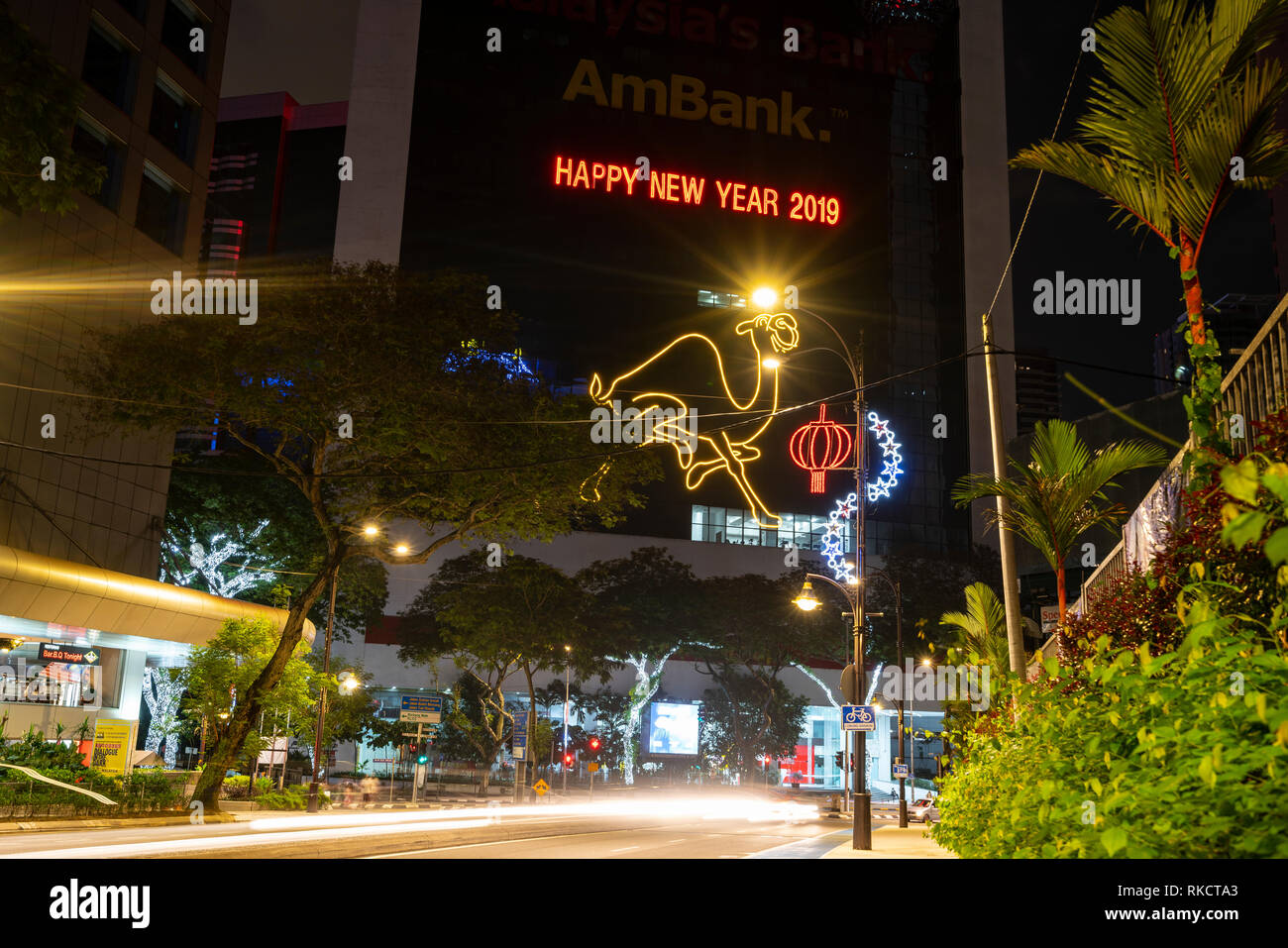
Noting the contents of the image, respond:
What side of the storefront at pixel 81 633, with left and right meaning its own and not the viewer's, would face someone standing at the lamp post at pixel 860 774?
front

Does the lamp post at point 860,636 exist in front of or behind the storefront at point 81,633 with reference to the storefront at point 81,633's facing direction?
in front

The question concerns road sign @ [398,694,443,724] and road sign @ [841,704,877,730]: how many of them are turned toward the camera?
2

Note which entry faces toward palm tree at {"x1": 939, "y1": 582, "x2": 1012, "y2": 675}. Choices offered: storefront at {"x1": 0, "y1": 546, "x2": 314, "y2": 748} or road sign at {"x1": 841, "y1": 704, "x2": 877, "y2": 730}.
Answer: the storefront

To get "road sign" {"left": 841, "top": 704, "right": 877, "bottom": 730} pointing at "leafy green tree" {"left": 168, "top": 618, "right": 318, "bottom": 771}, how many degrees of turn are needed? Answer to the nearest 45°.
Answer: approximately 135° to its right

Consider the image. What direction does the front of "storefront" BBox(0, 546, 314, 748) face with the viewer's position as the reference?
facing the viewer and to the right of the viewer

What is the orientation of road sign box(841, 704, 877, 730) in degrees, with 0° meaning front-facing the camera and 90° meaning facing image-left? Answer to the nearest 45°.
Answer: approximately 0°

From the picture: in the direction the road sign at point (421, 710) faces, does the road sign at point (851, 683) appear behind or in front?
in front
